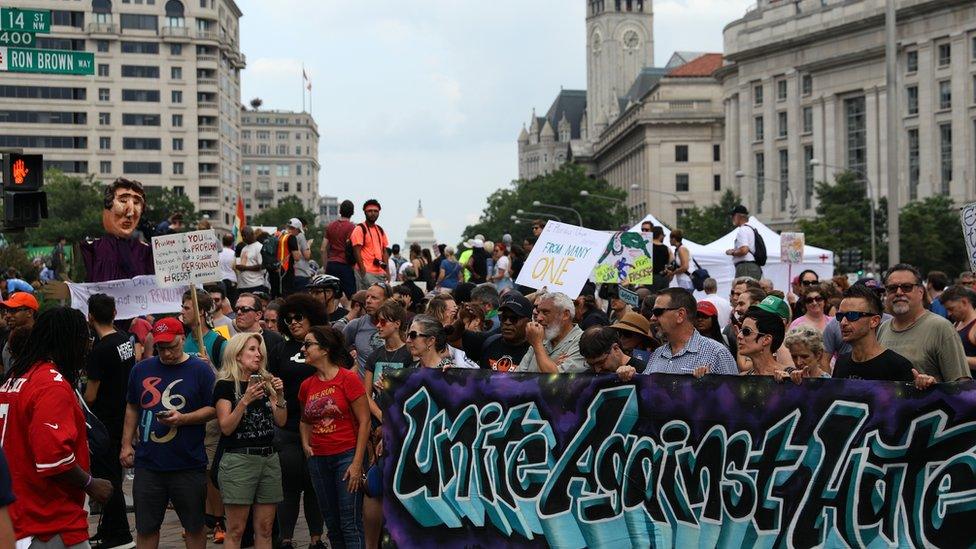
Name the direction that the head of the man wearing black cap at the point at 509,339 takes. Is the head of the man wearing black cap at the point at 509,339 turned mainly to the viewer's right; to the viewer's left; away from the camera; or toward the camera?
toward the camera

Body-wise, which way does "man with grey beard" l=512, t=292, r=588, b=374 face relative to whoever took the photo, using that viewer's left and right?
facing the viewer and to the left of the viewer

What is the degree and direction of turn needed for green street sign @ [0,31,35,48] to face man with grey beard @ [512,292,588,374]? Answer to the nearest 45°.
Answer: approximately 45° to its left

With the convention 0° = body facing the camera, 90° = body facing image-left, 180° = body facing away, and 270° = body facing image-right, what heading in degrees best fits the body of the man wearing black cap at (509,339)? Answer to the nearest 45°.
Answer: approximately 45°

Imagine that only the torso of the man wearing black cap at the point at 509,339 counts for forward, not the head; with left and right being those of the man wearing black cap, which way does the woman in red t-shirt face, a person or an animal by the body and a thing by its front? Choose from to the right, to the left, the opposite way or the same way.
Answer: the same way

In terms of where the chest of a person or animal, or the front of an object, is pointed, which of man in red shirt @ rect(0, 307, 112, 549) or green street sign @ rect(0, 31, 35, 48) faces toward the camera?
the green street sign

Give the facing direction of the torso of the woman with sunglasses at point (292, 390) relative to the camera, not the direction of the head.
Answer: toward the camera

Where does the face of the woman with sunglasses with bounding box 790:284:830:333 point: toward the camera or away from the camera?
toward the camera

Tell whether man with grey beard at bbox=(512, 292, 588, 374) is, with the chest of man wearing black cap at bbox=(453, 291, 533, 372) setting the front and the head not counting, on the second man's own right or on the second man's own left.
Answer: on the second man's own left

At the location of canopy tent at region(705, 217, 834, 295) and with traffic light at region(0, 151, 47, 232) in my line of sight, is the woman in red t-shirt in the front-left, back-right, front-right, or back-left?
front-left

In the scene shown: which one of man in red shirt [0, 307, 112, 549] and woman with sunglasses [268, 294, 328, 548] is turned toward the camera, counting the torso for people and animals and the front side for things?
the woman with sunglasses

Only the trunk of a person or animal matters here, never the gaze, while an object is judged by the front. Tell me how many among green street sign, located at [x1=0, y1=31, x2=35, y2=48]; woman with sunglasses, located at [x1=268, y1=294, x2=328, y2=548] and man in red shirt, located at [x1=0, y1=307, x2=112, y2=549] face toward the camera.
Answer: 2

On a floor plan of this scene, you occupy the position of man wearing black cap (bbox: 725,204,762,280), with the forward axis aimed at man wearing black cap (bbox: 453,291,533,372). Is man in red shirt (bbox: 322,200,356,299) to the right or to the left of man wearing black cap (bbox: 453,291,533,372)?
right
